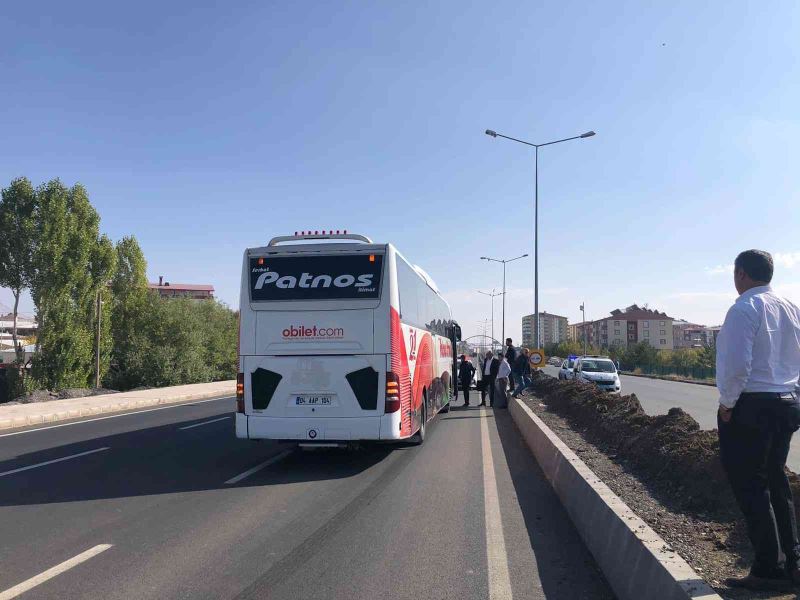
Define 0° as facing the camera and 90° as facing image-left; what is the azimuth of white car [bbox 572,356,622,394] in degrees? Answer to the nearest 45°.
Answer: approximately 0°

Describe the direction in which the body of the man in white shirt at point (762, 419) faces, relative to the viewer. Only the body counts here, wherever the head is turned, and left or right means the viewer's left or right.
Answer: facing away from the viewer and to the left of the viewer

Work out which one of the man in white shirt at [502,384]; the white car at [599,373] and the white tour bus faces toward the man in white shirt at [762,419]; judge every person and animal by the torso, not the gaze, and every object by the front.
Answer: the white car

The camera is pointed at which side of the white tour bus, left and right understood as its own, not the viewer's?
back

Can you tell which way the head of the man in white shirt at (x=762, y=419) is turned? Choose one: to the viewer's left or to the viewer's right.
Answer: to the viewer's left

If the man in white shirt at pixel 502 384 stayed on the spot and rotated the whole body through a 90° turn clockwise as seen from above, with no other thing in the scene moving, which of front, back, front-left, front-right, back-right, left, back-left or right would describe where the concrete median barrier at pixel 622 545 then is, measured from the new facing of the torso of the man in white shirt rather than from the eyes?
back

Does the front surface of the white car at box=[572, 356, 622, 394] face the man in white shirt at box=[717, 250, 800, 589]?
yes

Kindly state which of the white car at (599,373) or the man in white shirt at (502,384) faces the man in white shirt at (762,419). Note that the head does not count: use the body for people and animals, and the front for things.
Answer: the white car

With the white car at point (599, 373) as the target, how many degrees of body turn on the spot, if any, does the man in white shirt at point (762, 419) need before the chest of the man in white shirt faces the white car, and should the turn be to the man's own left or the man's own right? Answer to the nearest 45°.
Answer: approximately 45° to the man's own right

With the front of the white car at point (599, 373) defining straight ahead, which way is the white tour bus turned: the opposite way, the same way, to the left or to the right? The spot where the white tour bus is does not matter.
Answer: the opposite way

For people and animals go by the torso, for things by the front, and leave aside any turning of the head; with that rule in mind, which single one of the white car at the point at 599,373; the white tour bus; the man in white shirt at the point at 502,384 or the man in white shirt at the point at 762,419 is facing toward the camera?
the white car
